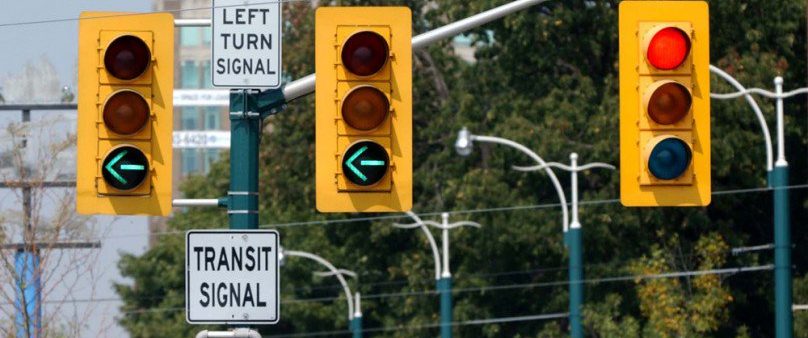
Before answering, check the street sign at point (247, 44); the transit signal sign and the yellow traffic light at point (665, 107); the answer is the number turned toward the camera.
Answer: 3

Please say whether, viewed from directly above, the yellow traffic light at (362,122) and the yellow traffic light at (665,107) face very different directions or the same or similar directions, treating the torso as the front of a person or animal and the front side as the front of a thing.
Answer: same or similar directions

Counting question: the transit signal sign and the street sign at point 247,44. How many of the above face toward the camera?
2

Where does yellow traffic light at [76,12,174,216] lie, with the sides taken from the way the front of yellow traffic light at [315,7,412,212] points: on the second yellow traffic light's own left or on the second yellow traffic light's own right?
on the second yellow traffic light's own right

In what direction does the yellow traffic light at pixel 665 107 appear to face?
toward the camera

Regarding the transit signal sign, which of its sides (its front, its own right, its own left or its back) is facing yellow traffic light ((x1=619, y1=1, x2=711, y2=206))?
left

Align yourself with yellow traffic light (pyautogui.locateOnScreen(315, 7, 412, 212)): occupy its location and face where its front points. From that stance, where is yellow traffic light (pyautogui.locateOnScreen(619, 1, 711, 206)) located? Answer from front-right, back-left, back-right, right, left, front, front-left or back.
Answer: left

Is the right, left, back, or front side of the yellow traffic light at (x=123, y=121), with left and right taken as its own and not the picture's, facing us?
front

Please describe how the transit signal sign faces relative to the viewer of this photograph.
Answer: facing the viewer

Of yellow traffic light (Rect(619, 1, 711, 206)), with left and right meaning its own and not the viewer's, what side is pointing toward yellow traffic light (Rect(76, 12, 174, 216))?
right
